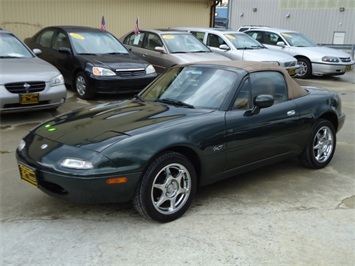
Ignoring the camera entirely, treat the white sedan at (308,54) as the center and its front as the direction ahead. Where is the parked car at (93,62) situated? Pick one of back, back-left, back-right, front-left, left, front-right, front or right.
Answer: right

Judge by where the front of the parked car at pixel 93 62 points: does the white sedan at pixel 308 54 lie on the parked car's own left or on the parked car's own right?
on the parked car's own left

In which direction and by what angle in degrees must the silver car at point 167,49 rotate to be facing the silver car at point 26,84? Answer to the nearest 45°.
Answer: approximately 90° to its right

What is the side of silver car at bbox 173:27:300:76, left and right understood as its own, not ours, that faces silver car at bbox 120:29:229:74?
right

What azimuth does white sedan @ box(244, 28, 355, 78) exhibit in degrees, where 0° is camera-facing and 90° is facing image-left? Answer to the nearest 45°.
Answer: approximately 315°

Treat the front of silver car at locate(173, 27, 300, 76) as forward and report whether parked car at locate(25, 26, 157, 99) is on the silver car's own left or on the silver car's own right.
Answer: on the silver car's own right

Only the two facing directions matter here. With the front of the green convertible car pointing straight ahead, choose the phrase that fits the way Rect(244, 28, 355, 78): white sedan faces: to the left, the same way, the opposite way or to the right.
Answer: to the left

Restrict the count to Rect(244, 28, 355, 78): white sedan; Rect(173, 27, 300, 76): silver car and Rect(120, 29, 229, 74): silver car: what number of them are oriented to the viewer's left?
0

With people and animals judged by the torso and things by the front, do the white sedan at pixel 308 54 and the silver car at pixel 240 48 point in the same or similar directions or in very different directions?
same or similar directions

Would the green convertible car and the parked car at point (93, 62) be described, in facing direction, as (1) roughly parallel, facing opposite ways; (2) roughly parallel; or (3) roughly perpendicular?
roughly perpendicular

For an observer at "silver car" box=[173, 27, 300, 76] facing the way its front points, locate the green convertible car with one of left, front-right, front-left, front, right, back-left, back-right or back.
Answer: front-right

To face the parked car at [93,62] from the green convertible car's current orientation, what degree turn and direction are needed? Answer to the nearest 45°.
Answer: approximately 135° to its right

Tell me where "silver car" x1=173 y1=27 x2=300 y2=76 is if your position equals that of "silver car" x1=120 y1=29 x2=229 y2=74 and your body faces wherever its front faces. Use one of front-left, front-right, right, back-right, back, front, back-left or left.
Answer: left

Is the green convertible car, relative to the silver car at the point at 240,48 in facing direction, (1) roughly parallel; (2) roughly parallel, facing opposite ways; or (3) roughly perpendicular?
roughly perpendicular

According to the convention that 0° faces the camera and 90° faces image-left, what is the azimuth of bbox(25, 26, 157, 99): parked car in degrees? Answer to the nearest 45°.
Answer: approximately 315°

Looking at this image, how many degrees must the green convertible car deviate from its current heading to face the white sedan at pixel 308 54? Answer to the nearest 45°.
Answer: approximately 135° to its right

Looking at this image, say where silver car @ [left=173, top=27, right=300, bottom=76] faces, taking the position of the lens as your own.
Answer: facing the viewer and to the right of the viewer

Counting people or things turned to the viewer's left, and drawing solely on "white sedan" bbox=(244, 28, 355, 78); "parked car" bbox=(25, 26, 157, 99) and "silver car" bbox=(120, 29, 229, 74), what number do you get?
0
